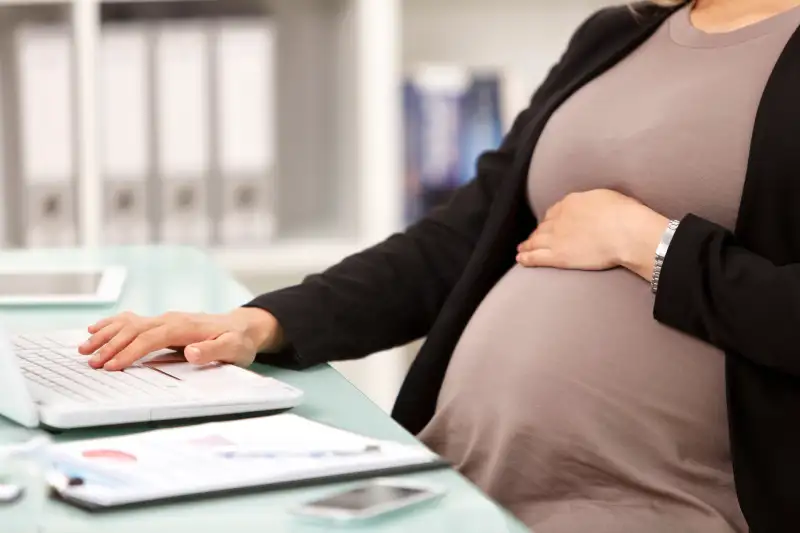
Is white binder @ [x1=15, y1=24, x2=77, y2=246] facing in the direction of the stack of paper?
yes

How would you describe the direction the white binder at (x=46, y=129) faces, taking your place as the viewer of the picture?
facing the viewer

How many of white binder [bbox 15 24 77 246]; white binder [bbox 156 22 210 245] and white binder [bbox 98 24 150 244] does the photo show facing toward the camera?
3

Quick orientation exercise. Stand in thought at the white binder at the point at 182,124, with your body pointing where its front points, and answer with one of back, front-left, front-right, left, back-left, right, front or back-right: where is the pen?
front

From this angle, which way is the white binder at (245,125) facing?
toward the camera

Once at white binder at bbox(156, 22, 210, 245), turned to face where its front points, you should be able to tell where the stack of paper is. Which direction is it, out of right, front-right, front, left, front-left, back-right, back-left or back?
front

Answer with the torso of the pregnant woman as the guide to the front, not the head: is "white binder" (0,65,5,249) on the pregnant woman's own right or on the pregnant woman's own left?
on the pregnant woman's own right

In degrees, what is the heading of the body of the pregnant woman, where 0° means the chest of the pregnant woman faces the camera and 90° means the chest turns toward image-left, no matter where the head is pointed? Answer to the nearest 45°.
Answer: approximately 45°

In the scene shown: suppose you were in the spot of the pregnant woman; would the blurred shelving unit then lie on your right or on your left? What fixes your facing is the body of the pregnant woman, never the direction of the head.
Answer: on your right

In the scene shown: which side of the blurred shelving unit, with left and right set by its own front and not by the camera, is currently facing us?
front

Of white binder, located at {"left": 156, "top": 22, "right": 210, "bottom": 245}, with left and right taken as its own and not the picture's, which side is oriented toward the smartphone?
front
